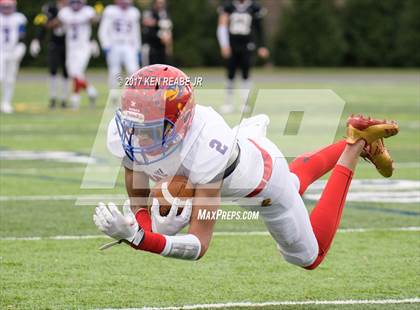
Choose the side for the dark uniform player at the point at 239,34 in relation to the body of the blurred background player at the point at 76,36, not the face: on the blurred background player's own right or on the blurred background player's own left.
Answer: on the blurred background player's own left

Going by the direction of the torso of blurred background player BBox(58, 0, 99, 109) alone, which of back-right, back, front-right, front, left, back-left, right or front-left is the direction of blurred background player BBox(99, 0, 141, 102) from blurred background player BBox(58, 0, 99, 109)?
left

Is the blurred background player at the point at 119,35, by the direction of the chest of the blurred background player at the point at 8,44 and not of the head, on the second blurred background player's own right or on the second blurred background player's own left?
on the second blurred background player's own left

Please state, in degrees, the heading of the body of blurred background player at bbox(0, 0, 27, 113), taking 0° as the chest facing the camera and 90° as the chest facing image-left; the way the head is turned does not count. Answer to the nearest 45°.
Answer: approximately 0°

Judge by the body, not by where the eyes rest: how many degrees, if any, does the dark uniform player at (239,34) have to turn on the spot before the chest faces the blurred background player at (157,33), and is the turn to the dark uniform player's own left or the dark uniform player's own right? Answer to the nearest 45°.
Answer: approximately 135° to the dark uniform player's own right

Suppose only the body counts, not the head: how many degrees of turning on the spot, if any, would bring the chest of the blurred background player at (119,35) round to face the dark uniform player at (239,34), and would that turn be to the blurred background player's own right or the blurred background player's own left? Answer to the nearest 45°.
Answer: approximately 90° to the blurred background player's own left

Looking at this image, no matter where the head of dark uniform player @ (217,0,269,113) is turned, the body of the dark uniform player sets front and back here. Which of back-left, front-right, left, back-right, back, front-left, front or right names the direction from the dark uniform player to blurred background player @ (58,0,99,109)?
right

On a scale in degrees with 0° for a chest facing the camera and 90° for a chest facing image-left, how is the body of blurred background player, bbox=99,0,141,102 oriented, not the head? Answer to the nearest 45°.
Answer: approximately 0°
